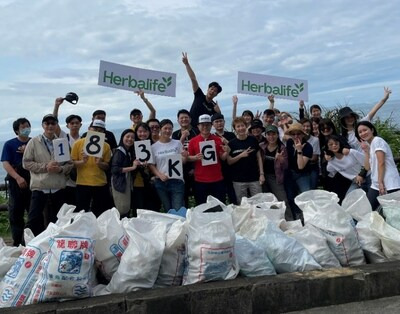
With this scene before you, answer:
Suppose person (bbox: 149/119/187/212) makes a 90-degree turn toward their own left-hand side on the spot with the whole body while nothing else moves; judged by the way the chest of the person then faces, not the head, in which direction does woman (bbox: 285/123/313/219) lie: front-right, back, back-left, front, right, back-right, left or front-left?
front

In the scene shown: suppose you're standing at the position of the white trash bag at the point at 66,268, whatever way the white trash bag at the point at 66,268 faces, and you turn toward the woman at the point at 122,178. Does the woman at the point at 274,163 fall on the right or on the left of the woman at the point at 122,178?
right

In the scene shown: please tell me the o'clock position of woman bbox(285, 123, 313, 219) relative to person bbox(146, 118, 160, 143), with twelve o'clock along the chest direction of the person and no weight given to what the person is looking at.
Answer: The woman is roughly at 9 o'clock from the person.

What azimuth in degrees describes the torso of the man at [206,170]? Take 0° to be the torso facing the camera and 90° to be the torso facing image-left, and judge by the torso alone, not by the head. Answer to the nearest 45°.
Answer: approximately 0°

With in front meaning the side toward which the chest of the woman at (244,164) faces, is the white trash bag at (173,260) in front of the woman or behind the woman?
in front

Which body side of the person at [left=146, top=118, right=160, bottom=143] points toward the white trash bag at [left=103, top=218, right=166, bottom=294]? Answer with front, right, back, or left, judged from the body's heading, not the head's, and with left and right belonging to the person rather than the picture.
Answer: front

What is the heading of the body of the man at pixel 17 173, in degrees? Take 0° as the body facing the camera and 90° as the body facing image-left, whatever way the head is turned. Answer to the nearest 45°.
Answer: approximately 315°
